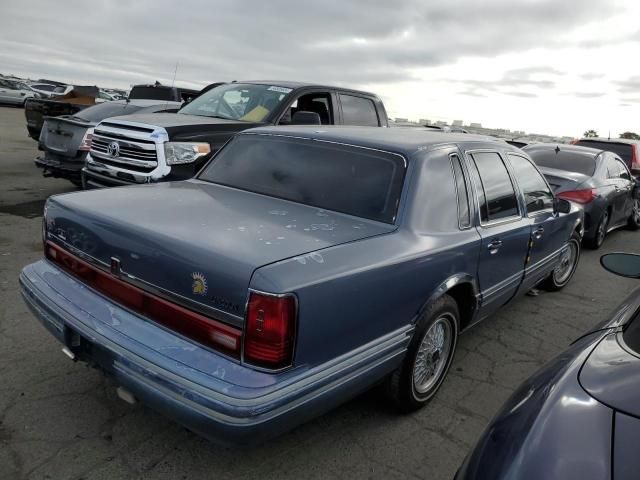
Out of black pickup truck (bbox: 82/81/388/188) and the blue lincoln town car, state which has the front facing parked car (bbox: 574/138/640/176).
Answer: the blue lincoln town car

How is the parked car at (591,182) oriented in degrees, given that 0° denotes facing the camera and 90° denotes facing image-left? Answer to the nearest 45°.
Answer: approximately 225°

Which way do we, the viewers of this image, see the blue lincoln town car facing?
facing away from the viewer and to the right of the viewer

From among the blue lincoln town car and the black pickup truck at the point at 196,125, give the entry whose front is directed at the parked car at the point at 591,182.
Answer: the blue lincoln town car

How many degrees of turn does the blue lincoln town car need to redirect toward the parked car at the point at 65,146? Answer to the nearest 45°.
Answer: approximately 90° to its left

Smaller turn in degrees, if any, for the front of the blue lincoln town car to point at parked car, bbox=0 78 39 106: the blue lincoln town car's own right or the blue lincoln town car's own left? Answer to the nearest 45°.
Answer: approximately 90° to the blue lincoln town car's own left

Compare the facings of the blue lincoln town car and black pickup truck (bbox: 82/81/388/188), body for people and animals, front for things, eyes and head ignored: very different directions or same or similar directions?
very different directions

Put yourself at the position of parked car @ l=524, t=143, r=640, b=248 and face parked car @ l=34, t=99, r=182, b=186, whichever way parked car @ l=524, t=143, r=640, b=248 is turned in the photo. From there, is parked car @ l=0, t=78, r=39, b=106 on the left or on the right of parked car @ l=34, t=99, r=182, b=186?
right
